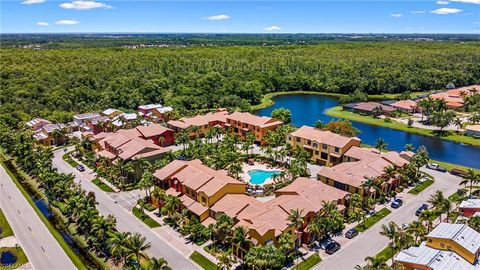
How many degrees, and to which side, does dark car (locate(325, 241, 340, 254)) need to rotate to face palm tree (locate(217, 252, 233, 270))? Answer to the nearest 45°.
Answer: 0° — it already faces it

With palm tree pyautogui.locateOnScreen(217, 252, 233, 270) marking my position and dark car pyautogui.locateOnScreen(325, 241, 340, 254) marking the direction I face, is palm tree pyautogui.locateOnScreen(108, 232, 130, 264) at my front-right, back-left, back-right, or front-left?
back-left

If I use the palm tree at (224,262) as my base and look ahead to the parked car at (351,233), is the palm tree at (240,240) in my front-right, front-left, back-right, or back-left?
front-left

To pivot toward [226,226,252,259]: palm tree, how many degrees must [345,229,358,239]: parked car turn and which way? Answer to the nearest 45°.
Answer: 0° — it already faces it

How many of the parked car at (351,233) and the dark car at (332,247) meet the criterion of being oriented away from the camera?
0

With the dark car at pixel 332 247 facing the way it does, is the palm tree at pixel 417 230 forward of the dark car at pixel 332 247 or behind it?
behind
